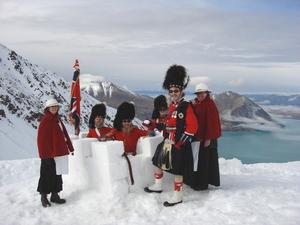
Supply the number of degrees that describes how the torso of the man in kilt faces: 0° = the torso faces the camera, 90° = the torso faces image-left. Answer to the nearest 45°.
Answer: approximately 45°

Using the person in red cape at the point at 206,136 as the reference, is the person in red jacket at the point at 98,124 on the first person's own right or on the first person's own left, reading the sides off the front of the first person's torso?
on the first person's own right

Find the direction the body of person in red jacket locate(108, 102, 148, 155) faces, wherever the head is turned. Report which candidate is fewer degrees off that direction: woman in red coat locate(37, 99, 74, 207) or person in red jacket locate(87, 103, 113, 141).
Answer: the woman in red coat

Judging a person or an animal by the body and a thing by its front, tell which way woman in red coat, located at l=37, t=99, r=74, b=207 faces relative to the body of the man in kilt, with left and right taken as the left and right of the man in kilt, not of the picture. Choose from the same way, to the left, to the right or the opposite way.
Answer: to the left

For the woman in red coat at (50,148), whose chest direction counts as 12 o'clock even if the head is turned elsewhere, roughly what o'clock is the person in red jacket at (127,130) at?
The person in red jacket is roughly at 10 o'clock from the woman in red coat.

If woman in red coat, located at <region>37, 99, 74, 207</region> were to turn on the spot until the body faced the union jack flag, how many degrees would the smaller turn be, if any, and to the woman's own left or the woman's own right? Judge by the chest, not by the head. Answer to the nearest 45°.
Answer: approximately 90° to the woman's own left
